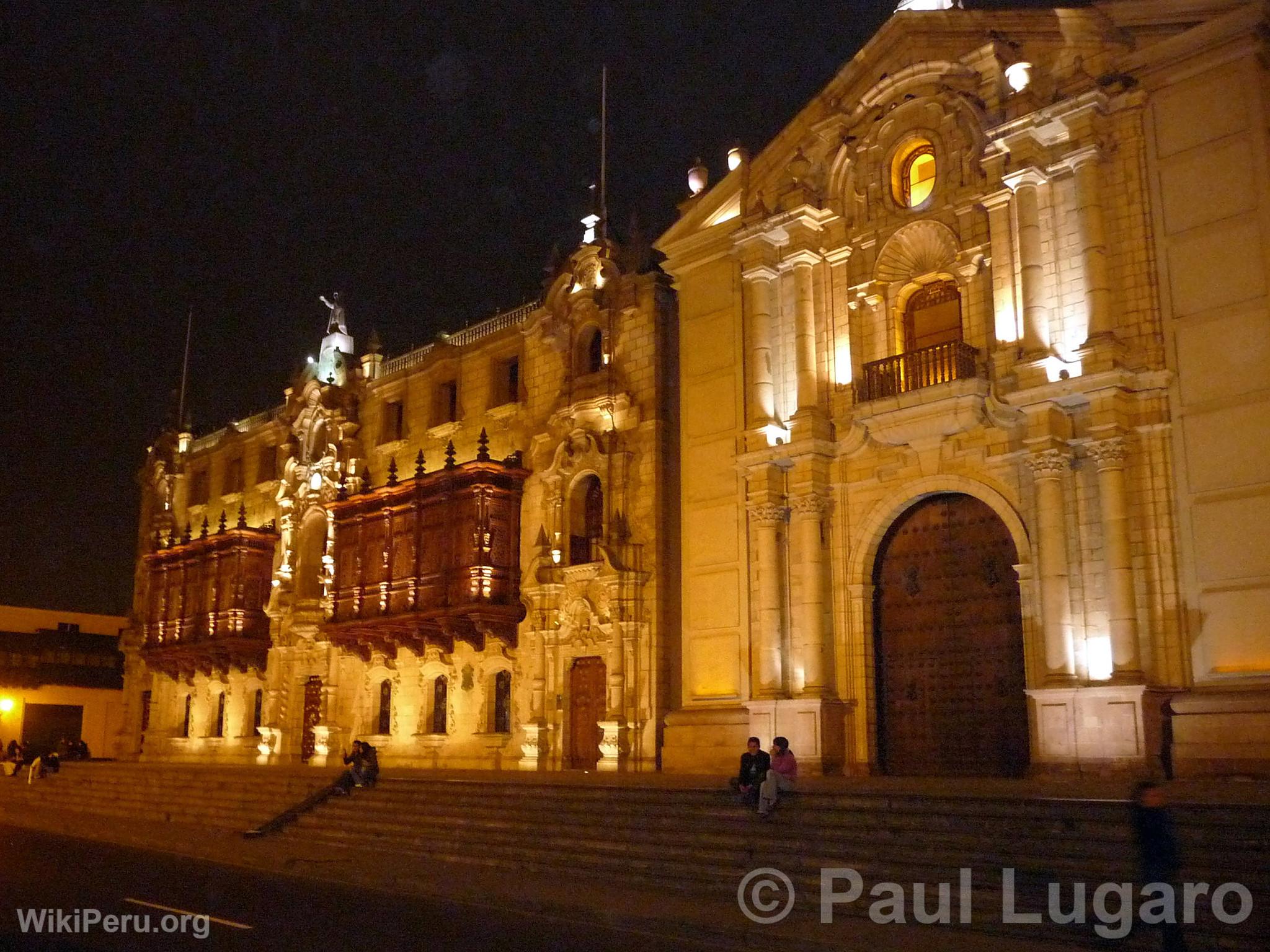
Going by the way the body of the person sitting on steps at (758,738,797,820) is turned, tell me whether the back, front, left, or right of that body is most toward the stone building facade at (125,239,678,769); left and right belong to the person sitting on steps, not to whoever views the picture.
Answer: right

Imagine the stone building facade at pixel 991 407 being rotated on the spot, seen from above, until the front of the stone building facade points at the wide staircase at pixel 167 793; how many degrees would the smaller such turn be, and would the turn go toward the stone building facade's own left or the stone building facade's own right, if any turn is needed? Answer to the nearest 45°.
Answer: approximately 45° to the stone building facade's own right

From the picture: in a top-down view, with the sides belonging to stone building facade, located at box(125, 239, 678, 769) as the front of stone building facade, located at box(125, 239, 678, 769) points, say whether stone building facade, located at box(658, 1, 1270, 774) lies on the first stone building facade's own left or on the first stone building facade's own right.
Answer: on the first stone building facade's own left

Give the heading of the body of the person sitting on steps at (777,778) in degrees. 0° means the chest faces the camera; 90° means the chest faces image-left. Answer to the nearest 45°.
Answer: approximately 45°

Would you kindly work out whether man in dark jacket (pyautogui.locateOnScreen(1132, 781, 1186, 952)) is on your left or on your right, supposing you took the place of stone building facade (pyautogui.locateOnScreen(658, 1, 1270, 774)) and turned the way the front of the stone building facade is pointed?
on your left

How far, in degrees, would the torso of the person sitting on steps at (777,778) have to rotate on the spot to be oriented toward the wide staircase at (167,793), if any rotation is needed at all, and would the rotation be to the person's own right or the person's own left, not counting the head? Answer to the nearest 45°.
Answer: approximately 90° to the person's own right

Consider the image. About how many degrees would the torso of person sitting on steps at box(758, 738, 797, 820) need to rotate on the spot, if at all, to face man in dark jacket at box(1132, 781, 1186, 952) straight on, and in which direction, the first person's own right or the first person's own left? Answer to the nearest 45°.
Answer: approximately 90° to the first person's own left

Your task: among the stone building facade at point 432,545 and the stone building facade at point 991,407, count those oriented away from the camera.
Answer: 0
